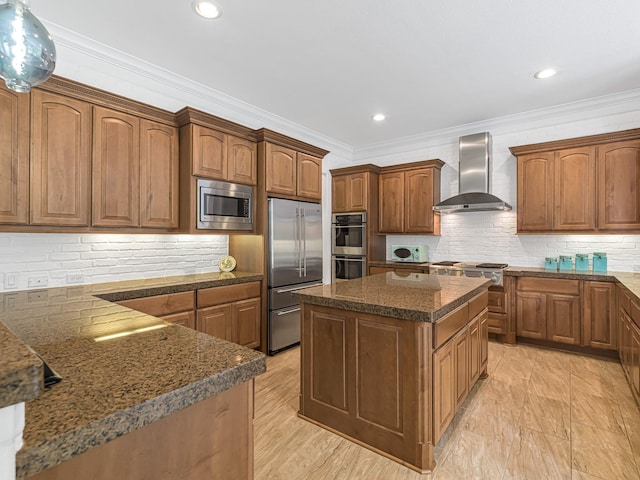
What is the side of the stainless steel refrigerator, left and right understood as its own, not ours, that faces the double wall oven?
left

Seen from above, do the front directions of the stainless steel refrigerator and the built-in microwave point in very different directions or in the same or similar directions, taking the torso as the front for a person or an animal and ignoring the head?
same or similar directions

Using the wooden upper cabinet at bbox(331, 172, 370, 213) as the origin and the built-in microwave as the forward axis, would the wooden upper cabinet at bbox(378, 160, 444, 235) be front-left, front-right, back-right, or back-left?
back-left

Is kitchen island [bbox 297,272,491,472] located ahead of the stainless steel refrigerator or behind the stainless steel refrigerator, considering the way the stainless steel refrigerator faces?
ahead

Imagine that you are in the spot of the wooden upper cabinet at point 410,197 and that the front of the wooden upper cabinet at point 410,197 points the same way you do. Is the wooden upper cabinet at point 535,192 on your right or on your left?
on your left

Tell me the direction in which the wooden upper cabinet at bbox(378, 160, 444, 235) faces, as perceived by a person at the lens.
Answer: facing the viewer and to the left of the viewer

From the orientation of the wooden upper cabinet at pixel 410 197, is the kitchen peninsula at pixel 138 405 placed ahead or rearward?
ahead

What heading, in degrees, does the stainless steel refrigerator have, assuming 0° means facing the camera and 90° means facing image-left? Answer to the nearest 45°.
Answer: approximately 315°

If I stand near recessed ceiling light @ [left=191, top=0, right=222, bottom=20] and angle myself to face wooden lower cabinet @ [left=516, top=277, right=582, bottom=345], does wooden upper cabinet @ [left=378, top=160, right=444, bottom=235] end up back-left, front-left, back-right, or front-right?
front-left

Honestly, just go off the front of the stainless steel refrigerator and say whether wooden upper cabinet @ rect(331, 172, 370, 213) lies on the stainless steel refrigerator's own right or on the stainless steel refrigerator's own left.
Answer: on the stainless steel refrigerator's own left

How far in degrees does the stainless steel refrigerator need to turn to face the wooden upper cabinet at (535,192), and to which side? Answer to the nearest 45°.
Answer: approximately 45° to its left

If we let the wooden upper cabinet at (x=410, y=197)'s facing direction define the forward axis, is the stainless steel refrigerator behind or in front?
in front

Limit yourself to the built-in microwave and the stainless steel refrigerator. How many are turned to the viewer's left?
0

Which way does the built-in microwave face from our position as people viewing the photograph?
facing the viewer and to the right of the viewer

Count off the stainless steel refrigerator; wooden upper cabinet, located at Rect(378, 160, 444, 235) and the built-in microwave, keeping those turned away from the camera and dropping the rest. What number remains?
0

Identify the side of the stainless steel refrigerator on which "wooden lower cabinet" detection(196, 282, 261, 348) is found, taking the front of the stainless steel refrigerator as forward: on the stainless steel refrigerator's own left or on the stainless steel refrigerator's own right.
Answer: on the stainless steel refrigerator's own right
